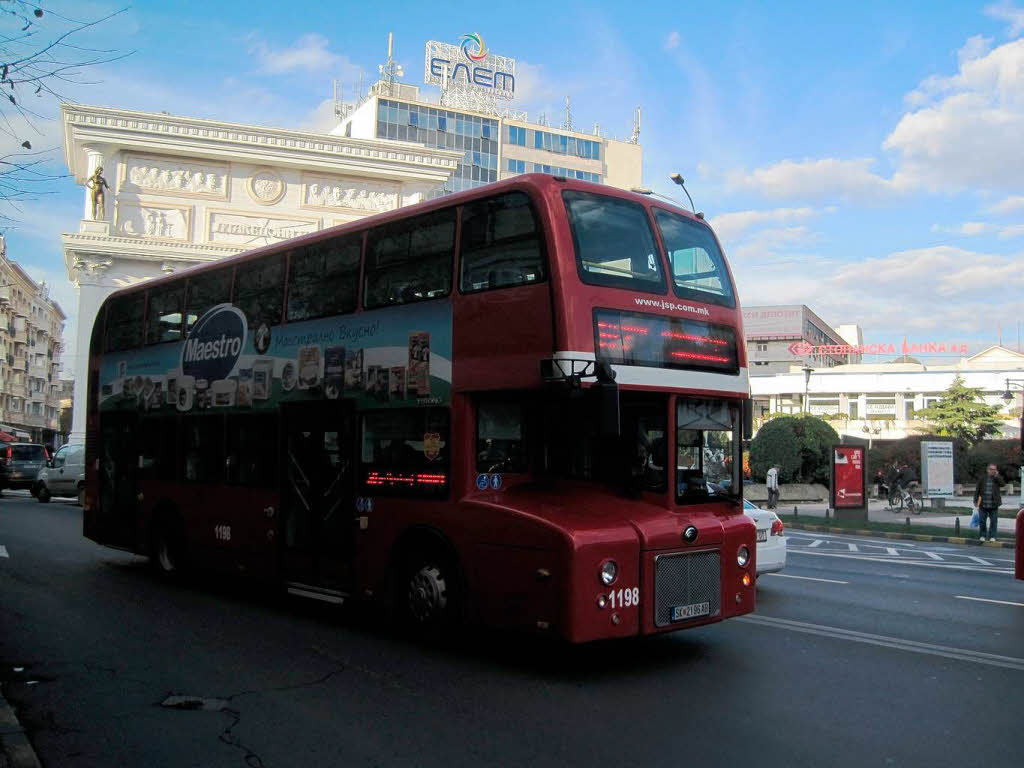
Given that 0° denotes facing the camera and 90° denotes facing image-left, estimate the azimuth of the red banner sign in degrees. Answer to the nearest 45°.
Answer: approximately 0°

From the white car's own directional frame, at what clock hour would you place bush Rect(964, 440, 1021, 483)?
The bush is roughly at 2 o'clock from the white car.

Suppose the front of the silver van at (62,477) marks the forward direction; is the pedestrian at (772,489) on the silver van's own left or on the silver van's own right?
on the silver van's own left

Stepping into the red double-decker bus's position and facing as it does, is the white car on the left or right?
on its left

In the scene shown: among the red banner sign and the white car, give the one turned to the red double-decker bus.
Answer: the red banner sign

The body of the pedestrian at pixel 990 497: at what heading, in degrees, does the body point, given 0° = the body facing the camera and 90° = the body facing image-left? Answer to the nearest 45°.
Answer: approximately 0°

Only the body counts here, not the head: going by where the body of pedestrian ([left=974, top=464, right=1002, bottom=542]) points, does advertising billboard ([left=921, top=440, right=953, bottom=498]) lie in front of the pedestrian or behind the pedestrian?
behind

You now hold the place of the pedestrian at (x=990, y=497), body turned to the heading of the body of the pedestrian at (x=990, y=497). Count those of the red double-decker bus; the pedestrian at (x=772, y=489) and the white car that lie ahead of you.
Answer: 2

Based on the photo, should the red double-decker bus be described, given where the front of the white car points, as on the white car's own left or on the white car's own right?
on the white car's own left

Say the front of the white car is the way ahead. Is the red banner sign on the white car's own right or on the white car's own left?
on the white car's own right

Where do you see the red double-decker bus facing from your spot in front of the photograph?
facing the viewer and to the right of the viewer

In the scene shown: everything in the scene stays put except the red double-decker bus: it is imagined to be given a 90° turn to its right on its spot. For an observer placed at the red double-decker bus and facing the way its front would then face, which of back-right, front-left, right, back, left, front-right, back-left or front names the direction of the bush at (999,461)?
back

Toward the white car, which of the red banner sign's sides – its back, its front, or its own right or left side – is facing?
front

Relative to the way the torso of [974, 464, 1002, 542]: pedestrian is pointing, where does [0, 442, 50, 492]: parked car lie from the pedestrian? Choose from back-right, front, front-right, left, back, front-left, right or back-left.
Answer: right

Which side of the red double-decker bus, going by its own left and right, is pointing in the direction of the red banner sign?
left
